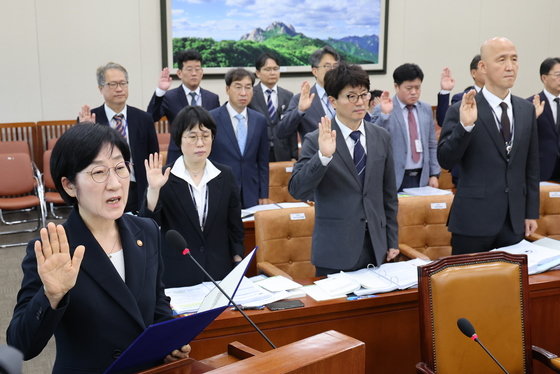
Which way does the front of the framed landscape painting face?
toward the camera

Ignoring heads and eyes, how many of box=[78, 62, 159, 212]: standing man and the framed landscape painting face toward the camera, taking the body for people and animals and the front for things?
2

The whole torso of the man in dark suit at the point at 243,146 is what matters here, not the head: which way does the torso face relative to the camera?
toward the camera

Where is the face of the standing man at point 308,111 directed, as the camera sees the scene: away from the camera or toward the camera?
toward the camera

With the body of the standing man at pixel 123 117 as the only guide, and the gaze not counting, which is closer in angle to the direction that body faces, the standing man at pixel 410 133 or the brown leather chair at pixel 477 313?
the brown leather chair

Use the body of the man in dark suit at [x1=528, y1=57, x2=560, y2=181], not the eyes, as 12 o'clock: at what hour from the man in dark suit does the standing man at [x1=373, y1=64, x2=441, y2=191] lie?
The standing man is roughly at 3 o'clock from the man in dark suit.

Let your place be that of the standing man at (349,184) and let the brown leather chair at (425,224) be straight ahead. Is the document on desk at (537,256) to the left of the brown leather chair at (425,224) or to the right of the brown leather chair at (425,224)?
right

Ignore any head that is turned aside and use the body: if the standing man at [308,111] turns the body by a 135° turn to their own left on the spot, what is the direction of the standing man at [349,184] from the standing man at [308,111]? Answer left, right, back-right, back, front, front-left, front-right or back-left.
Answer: back

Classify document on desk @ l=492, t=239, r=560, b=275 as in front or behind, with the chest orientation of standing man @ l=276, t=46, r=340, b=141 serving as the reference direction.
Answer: in front

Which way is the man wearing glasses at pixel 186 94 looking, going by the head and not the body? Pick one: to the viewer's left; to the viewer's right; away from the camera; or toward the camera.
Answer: toward the camera

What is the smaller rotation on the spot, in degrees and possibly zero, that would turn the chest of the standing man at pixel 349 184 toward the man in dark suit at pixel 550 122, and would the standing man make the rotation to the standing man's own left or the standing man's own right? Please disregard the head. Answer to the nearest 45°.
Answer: approximately 90° to the standing man's own left

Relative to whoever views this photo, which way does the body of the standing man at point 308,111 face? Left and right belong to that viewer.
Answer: facing the viewer and to the right of the viewer

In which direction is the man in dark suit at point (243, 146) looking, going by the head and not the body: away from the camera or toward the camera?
toward the camera

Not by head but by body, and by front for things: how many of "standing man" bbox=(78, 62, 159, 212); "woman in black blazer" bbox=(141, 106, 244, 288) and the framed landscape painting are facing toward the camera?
3

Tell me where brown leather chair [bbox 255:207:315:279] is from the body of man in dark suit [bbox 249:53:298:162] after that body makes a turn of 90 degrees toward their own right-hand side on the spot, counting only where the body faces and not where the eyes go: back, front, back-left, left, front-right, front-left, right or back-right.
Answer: left

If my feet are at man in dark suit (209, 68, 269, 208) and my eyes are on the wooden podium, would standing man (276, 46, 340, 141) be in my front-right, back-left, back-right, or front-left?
back-left

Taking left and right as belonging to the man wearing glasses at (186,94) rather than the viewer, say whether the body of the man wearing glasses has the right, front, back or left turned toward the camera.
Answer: front
